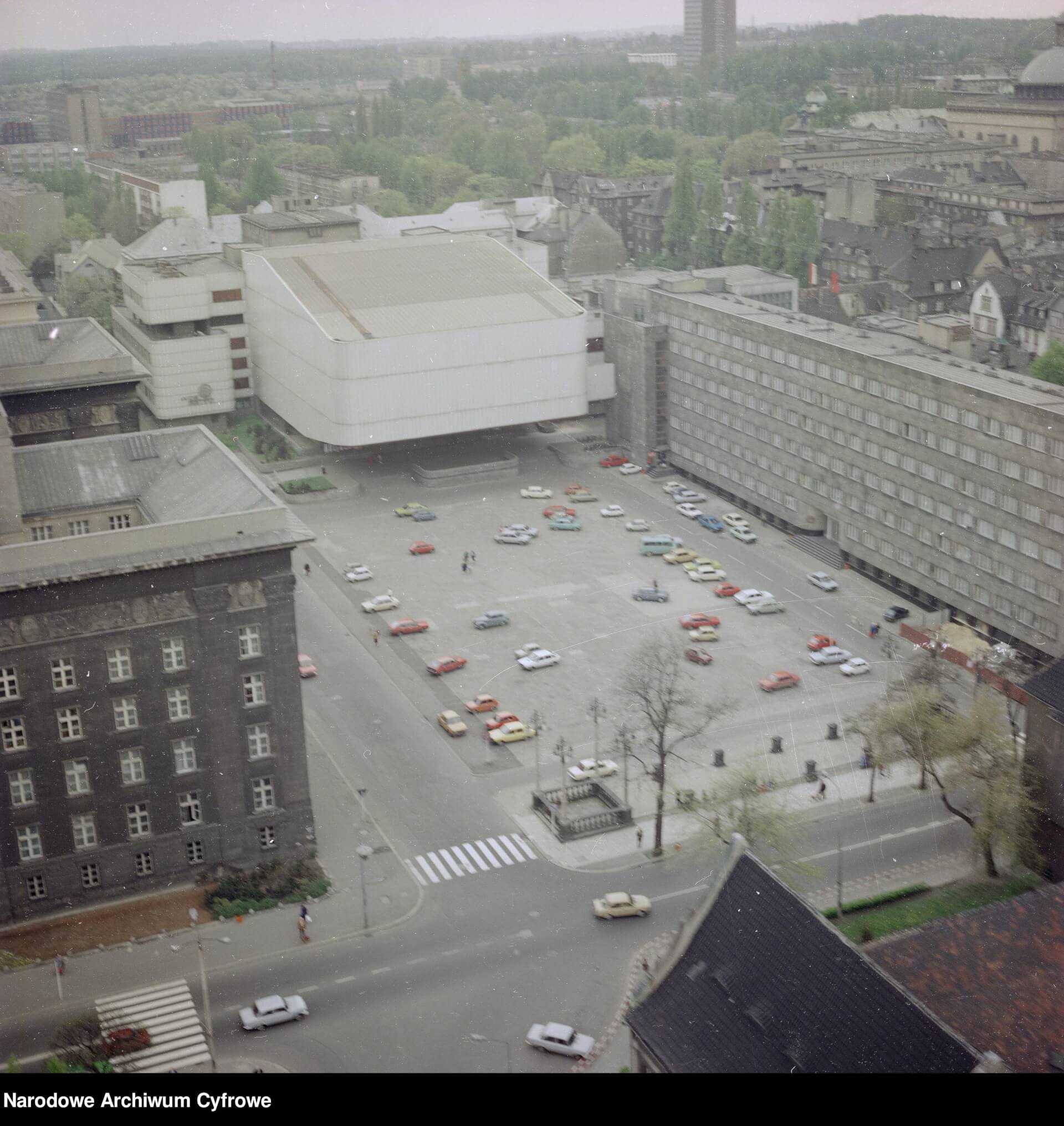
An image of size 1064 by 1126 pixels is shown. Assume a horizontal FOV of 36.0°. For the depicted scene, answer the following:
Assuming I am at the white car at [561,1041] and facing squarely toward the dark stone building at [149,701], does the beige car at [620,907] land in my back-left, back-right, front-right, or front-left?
front-right

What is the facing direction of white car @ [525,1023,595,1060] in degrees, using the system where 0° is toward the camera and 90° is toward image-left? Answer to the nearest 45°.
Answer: approximately 315°

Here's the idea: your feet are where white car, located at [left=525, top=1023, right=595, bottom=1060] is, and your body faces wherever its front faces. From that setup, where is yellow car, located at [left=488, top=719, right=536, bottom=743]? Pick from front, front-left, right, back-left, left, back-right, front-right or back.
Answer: back-left

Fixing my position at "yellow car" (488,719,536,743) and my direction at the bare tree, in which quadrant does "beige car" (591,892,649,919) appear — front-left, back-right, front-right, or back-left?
front-right

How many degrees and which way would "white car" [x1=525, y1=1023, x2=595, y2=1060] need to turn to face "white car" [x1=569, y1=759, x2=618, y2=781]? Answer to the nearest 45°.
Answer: approximately 135° to its left
